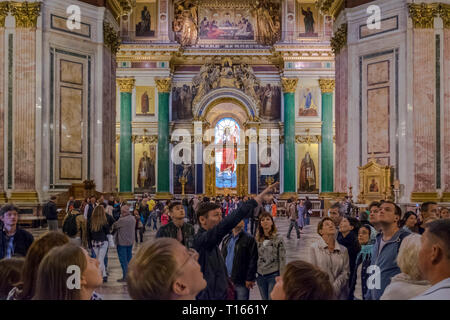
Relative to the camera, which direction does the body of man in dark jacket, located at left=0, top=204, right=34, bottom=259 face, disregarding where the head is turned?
toward the camera

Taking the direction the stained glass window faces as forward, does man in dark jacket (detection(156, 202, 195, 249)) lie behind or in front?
in front

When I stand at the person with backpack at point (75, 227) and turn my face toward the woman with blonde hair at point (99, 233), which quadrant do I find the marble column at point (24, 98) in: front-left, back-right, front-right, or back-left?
back-left

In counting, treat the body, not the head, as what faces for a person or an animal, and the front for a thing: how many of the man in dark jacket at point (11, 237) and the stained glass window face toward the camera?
2

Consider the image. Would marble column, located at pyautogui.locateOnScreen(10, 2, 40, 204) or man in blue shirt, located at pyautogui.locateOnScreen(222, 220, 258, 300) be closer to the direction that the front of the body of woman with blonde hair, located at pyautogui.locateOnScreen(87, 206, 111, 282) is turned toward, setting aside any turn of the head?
the marble column

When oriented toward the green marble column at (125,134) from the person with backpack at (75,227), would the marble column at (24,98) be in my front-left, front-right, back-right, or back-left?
front-left

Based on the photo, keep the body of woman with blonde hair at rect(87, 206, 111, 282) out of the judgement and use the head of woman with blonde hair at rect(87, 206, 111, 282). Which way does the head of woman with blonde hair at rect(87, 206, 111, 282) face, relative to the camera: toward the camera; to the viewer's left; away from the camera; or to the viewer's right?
away from the camera

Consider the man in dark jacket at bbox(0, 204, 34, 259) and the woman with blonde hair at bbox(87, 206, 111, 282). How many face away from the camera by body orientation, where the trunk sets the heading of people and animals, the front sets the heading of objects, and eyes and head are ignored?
1

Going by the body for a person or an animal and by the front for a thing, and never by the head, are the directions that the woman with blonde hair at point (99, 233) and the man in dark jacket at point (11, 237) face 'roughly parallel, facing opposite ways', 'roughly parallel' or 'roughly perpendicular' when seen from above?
roughly parallel, facing opposite ways

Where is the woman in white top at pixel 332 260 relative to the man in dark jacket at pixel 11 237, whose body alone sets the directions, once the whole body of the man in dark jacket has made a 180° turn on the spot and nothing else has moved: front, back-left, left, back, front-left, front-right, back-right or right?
back-right

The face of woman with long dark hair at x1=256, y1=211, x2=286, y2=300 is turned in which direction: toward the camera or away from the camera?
toward the camera

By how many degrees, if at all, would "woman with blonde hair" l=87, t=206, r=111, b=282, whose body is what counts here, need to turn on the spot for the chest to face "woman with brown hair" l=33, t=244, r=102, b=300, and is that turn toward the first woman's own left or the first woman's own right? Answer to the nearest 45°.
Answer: approximately 180°

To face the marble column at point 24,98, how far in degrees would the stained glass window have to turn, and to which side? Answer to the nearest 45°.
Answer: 0° — it already faces it

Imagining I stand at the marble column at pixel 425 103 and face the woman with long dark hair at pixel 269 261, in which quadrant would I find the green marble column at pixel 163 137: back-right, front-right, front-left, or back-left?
back-right

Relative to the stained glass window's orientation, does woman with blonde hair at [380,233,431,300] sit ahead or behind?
ahead

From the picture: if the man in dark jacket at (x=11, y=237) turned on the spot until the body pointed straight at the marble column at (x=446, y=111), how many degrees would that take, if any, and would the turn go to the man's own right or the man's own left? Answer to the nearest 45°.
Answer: approximately 135° to the man's own left

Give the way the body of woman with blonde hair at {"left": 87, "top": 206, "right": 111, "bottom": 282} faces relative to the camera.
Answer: away from the camera

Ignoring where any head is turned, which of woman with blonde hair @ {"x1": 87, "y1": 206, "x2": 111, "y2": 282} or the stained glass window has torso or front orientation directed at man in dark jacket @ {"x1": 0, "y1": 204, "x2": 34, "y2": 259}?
the stained glass window

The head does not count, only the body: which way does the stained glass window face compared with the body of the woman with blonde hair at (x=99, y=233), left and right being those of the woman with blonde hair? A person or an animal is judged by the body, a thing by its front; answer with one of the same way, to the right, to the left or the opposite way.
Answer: the opposite way

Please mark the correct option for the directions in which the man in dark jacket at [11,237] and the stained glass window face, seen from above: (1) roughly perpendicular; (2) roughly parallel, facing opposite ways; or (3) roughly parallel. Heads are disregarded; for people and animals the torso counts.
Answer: roughly parallel

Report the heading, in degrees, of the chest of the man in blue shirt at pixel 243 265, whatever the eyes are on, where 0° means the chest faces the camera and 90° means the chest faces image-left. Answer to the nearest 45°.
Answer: approximately 45°

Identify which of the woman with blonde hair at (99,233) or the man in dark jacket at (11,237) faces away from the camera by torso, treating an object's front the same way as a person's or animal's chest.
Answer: the woman with blonde hair
